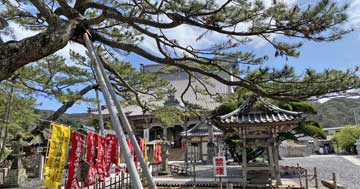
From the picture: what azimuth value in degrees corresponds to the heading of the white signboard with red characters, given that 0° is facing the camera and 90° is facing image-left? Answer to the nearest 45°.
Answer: approximately 0°

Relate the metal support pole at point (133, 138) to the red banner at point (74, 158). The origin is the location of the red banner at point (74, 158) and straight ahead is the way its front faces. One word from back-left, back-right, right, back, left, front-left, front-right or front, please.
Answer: front-left

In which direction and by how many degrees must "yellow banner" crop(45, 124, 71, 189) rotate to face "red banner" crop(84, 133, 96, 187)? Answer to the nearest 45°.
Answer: approximately 135° to its left

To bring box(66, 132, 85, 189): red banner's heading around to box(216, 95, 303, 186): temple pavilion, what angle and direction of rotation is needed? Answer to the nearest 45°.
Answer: approximately 135° to its left

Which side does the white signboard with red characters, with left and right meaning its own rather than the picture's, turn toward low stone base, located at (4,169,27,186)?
right

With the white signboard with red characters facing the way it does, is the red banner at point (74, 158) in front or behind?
in front

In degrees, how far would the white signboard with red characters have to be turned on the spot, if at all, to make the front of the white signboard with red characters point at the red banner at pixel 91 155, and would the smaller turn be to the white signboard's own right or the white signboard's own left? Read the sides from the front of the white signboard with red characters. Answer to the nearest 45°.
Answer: approximately 45° to the white signboard's own right

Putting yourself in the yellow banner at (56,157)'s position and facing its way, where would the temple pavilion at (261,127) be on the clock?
The temple pavilion is roughly at 8 o'clock from the yellow banner.

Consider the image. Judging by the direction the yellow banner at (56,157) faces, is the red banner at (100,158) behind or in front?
behind
